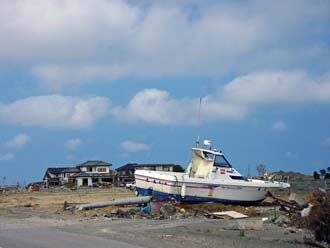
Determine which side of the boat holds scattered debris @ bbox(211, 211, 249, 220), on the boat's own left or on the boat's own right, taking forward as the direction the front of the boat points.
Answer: on the boat's own right

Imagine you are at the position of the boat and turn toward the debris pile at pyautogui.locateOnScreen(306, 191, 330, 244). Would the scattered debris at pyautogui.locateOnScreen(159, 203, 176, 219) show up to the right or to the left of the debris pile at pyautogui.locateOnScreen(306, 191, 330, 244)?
right

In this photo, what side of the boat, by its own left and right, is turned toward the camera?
right

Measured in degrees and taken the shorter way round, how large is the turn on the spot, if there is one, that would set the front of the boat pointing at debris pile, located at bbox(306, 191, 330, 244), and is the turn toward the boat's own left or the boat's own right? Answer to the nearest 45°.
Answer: approximately 90° to the boat's own right

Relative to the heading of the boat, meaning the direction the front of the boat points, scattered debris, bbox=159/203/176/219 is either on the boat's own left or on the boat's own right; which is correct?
on the boat's own right

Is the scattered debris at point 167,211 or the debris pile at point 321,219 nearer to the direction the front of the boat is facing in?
the debris pile

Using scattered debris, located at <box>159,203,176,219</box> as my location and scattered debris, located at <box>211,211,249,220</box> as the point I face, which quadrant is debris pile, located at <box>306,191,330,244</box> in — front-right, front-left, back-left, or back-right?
front-right
